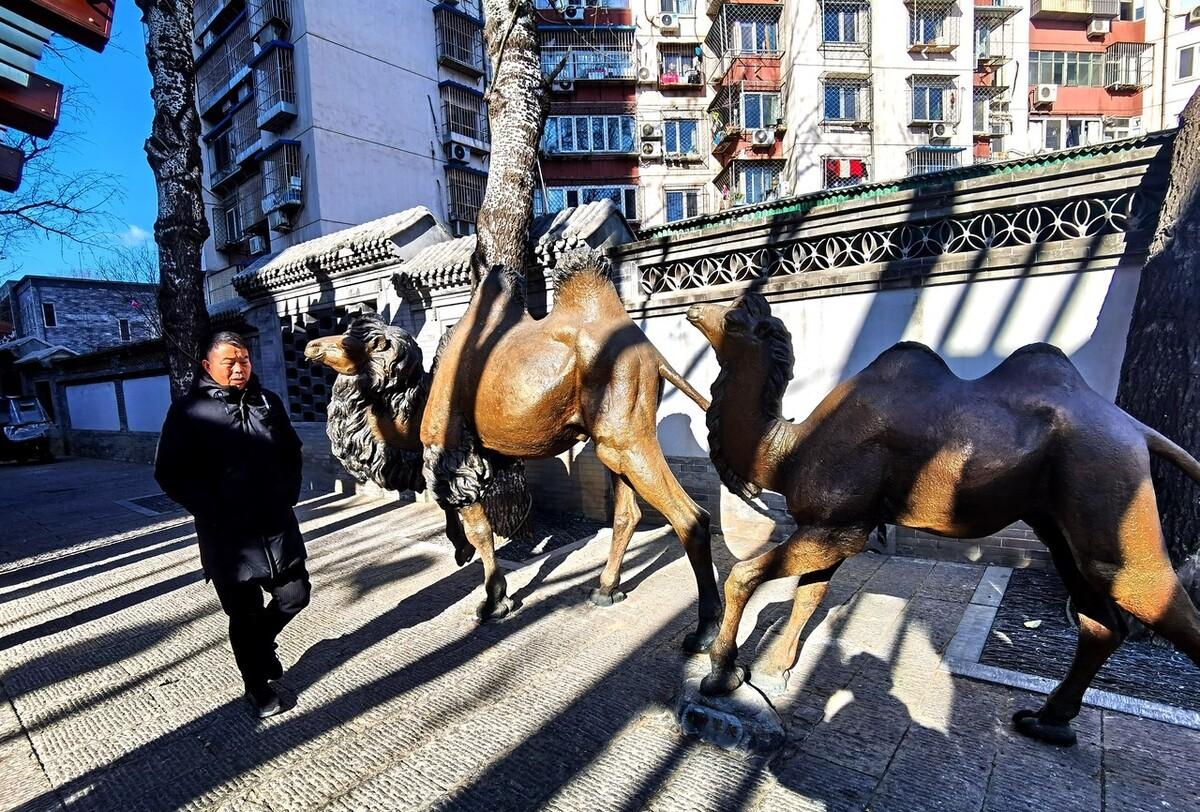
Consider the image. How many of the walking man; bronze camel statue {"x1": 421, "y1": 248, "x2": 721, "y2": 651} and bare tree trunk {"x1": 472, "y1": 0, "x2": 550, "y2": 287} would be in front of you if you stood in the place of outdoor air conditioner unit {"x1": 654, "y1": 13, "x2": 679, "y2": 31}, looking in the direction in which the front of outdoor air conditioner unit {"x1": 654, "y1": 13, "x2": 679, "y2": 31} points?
3

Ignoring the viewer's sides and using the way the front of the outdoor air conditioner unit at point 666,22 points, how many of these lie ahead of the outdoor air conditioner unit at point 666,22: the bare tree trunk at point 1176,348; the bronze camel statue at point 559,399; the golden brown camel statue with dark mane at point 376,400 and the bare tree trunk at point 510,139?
4

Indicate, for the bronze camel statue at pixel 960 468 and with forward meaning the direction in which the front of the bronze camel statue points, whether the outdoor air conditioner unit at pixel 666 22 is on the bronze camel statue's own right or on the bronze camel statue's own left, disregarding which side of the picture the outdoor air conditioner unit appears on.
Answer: on the bronze camel statue's own right

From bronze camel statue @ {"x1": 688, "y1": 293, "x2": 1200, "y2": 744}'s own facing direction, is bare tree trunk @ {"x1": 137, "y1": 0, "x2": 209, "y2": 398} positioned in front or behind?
in front

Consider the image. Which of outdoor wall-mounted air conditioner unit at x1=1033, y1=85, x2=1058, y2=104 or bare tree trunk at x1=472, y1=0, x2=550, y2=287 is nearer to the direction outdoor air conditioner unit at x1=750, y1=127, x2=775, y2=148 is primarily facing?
the bare tree trunk

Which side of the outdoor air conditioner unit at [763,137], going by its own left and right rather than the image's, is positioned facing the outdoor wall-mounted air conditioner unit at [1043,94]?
left

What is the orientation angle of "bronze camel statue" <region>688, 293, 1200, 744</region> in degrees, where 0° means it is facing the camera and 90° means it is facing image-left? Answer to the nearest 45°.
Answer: approximately 90°

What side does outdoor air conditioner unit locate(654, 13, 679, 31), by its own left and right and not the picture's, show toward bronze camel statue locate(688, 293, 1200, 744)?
front

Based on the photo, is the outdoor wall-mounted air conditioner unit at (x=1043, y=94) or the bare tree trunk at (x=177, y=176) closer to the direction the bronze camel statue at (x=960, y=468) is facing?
the bare tree trunk

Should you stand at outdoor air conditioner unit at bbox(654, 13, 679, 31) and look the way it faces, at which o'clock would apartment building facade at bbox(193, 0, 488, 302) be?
The apartment building facade is roughly at 2 o'clock from the outdoor air conditioner unit.

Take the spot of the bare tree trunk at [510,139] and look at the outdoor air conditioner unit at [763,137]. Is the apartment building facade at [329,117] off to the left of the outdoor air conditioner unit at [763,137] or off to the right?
left

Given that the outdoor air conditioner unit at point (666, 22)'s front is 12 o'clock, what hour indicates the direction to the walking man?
The walking man is roughly at 12 o'clock from the outdoor air conditioner unit.

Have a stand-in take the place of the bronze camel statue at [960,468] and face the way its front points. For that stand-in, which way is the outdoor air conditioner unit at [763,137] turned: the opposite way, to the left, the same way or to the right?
to the left

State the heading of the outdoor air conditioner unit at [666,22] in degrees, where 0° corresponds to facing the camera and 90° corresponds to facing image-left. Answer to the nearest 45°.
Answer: approximately 0°

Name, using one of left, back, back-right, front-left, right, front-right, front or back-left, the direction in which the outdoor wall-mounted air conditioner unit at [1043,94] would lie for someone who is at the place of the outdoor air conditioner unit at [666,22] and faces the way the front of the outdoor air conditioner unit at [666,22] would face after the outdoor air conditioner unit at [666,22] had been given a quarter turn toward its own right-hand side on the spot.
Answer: back

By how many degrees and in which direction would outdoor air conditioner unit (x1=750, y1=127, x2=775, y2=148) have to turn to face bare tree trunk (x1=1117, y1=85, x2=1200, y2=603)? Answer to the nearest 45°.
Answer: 0° — it already faces it
